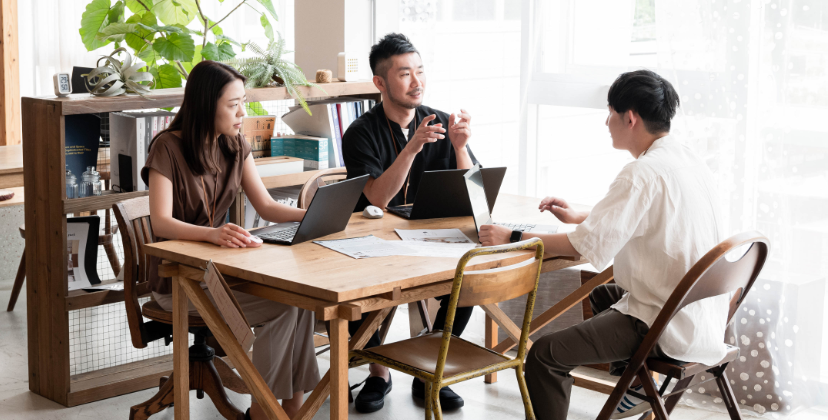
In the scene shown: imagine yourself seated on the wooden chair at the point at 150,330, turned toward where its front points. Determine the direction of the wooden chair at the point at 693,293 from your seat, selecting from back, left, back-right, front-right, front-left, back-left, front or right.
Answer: front

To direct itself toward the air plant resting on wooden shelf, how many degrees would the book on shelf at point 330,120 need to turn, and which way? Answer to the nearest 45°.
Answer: approximately 90° to its right

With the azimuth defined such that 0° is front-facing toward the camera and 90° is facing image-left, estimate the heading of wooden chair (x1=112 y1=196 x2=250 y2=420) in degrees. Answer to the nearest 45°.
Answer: approximately 315°

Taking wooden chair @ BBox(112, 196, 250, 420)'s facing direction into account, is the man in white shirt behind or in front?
in front

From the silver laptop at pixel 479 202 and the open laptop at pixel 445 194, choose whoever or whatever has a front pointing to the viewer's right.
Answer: the silver laptop

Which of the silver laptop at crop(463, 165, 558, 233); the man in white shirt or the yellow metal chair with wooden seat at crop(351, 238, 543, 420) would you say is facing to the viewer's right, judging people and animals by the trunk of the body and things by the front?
the silver laptop

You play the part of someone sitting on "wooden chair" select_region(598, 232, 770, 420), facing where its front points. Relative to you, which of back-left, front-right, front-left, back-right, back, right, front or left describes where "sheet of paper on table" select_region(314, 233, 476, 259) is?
front-left

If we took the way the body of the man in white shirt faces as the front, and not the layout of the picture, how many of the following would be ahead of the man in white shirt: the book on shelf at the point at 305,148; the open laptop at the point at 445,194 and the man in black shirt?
3

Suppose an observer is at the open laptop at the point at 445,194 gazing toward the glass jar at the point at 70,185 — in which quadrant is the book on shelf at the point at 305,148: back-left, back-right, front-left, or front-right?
front-right

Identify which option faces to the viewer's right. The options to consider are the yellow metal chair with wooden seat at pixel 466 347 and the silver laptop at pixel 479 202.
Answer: the silver laptop

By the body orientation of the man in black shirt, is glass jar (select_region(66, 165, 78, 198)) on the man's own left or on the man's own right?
on the man's own right

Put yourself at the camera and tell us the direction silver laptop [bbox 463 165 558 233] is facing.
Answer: facing to the right of the viewer

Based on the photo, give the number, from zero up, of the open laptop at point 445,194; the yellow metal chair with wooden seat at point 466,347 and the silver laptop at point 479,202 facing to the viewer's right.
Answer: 1

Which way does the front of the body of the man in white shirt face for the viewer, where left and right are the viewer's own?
facing away from the viewer and to the left of the viewer

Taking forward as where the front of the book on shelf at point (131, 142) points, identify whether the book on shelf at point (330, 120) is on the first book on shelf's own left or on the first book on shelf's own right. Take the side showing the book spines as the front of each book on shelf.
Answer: on the first book on shelf's own left

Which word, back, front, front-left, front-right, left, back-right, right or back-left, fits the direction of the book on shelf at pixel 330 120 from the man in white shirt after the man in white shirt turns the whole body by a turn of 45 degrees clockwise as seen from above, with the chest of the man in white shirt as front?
front-left
